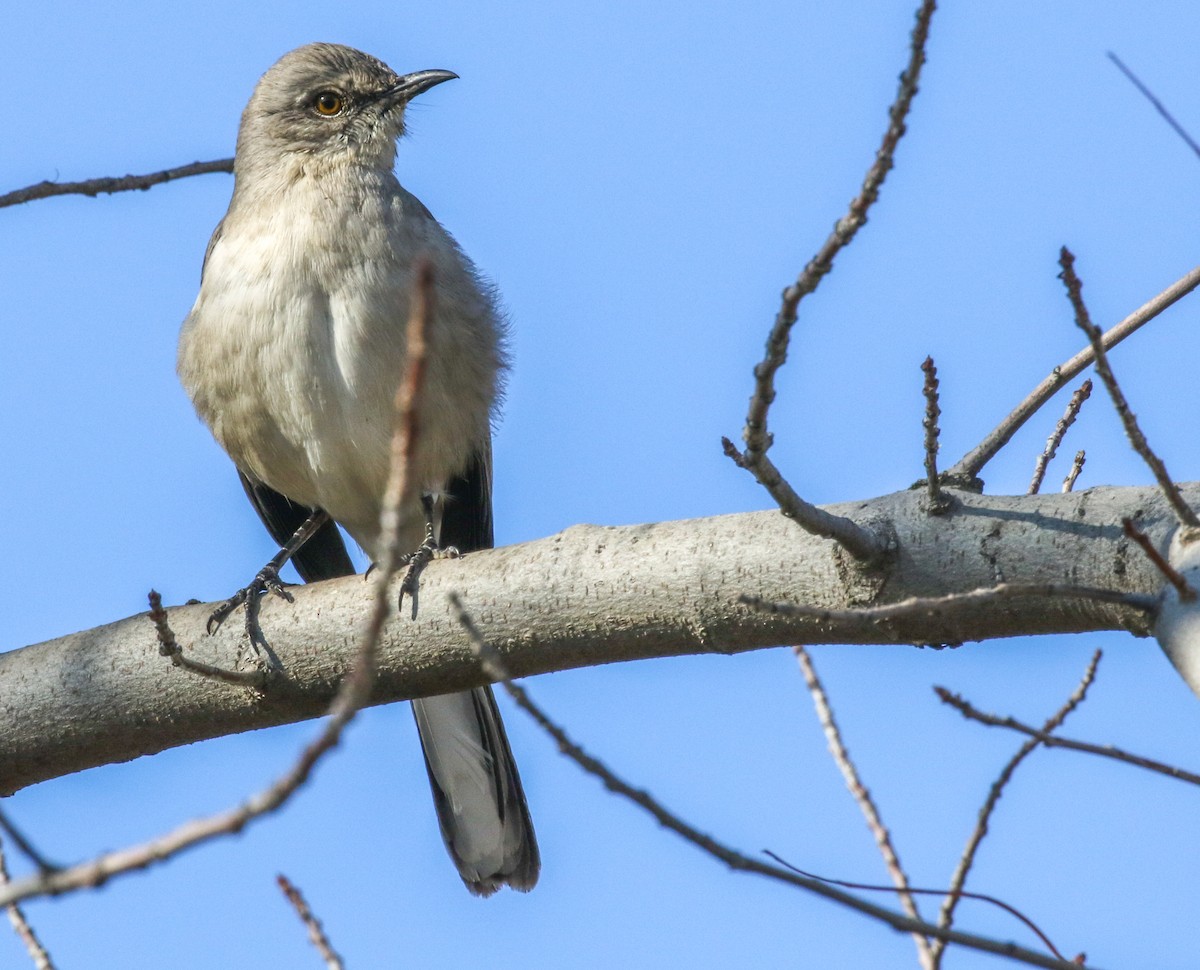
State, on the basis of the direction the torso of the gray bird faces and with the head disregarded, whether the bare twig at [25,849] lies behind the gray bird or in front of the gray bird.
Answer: in front

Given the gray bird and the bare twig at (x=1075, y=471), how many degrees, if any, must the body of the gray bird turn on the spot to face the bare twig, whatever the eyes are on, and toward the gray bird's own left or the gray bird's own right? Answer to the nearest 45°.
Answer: approximately 45° to the gray bird's own left

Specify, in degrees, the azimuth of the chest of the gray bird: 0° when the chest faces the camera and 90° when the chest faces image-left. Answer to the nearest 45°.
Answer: approximately 0°
